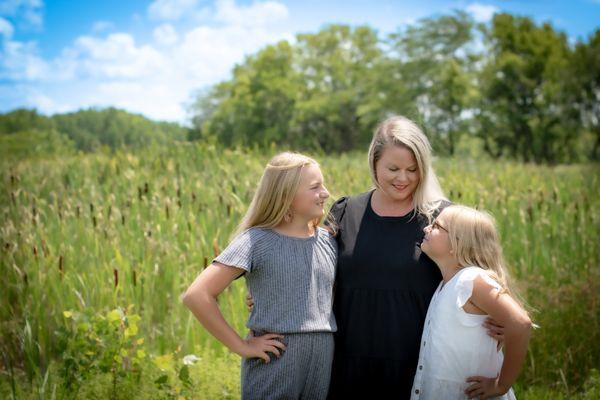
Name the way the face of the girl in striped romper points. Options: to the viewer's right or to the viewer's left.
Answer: to the viewer's right

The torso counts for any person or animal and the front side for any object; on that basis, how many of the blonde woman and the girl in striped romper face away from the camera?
0

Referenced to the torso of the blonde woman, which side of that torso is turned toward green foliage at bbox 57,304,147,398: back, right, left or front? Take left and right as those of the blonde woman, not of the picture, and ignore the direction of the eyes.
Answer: right

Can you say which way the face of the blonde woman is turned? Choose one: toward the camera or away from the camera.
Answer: toward the camera

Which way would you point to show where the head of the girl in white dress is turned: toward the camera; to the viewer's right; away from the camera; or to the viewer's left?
to the viewer's left

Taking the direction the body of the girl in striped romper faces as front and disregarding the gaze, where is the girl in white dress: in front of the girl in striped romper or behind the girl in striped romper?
in front

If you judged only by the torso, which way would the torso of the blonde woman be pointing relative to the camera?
toward the camera
